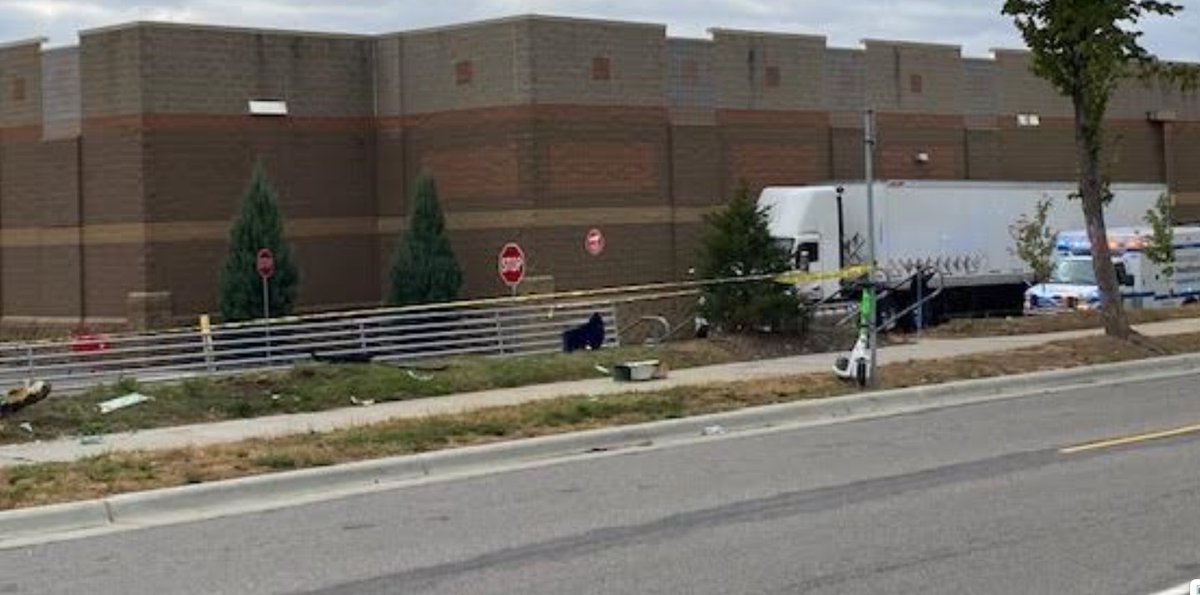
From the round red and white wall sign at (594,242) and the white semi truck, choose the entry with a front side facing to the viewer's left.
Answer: the white semi truck

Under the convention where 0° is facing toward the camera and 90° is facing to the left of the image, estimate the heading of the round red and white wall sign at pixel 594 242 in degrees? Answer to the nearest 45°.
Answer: approximately 0°

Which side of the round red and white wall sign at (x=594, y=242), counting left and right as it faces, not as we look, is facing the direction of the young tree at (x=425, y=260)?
right

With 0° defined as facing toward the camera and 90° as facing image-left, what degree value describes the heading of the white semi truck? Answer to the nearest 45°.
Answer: approximately 90°

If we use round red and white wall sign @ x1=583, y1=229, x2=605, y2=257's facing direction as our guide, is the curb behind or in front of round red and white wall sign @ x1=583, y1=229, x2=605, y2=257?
in front

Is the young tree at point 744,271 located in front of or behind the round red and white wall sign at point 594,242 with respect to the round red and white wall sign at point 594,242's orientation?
in front

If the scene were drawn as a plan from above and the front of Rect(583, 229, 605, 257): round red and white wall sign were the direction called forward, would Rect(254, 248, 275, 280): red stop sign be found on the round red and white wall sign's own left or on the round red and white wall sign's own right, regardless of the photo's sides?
on the round red and white wall sign's own right

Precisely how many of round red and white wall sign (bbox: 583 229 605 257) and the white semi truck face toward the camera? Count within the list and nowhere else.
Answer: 1

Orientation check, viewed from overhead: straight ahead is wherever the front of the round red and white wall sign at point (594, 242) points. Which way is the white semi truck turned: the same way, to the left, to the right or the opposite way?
to the right
